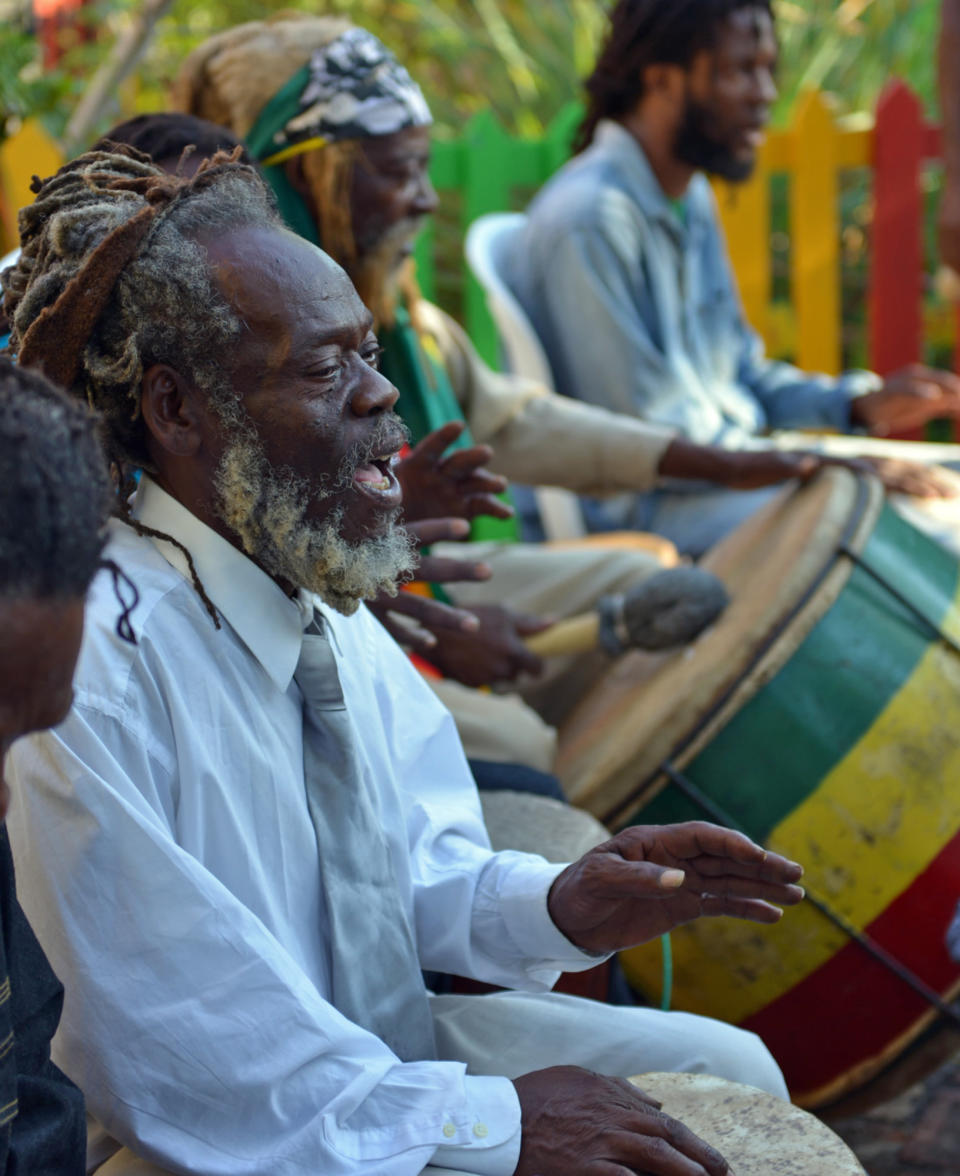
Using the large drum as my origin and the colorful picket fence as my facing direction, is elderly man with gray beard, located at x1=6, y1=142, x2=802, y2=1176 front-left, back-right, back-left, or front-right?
back-left

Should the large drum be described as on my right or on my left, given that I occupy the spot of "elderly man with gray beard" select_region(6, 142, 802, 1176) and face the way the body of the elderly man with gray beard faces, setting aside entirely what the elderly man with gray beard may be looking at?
on my left

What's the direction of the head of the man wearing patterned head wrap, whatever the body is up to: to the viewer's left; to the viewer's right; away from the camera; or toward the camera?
to the viewer's right

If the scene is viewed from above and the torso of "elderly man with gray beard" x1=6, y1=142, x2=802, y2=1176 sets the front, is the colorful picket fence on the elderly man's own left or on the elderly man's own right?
on the elderly man's own left

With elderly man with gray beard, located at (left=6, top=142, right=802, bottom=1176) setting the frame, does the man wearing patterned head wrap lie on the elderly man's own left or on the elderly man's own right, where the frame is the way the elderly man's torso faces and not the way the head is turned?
on the elderly man's own left

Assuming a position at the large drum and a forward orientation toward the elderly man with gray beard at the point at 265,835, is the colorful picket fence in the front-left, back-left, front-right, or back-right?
back-right

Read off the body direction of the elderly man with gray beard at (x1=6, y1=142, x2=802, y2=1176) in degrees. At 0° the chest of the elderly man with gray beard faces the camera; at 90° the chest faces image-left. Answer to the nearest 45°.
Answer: approximately 315°

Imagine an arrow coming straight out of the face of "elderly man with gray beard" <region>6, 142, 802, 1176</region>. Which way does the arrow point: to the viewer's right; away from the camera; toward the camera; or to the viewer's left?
to the viewer's right
